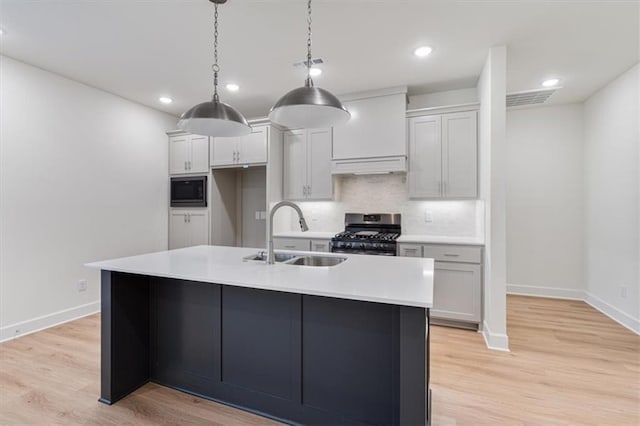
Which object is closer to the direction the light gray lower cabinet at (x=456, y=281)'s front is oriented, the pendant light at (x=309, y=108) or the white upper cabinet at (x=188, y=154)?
the pendant light

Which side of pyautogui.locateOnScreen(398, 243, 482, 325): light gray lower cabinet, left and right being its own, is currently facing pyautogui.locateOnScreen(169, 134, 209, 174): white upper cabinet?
right

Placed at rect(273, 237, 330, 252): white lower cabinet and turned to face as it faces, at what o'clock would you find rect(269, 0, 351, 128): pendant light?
The pendant light is roughly at 12 o'clock from the white lower cabinet.

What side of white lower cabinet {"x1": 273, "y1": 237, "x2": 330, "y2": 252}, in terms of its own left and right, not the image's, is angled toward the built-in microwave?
right

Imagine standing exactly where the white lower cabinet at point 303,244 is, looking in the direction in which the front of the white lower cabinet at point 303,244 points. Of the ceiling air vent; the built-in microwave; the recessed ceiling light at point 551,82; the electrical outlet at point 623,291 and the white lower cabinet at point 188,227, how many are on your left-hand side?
3

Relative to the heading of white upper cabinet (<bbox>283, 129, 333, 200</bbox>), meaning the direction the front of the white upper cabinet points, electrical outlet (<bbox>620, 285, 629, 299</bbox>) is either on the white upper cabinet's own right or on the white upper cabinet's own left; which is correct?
on the white upper cabinet's own left

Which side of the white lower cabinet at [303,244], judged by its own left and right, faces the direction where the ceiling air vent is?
left
